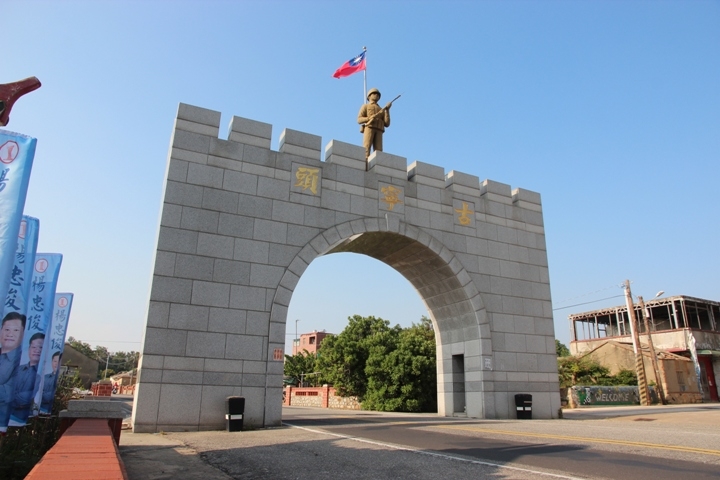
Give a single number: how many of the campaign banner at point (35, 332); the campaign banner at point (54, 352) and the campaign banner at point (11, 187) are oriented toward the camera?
3

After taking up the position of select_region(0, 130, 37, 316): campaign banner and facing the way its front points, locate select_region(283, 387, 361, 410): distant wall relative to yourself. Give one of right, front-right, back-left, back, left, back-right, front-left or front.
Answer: back-left

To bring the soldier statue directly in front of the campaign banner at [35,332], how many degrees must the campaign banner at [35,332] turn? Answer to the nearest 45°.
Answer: approximately 90° to its left

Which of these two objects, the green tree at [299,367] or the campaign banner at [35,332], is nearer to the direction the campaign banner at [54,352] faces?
the campaign banner

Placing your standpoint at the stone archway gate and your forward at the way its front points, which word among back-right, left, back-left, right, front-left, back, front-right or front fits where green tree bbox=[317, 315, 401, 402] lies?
back-left

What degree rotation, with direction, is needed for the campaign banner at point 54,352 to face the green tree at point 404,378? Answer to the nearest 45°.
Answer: approximately 90° to its left

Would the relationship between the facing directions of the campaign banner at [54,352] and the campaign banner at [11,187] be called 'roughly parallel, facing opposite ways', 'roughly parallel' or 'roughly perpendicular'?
roughly parallel

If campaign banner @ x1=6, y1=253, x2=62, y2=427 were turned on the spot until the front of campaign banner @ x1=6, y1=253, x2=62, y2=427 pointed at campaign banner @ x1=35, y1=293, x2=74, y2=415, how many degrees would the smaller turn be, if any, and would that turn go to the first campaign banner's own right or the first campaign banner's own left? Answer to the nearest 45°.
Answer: approximately 180°

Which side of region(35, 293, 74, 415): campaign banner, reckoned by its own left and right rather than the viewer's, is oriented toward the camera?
front

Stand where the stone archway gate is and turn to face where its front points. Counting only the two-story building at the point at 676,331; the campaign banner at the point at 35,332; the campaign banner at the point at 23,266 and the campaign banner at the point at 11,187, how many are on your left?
1

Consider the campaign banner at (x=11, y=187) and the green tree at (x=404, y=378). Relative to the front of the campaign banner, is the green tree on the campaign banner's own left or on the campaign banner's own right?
on the campaign banner's own left

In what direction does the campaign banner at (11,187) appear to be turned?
toward the camera

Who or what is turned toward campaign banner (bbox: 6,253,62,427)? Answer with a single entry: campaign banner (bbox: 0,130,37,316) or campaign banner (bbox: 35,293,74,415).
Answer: campaign banner (bbox: 35,293,74,415)

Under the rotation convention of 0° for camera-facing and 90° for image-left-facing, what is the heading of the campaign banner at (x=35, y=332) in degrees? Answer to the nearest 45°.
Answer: approximately 0°

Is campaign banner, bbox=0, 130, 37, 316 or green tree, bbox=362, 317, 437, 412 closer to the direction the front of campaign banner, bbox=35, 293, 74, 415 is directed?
the campaign banner

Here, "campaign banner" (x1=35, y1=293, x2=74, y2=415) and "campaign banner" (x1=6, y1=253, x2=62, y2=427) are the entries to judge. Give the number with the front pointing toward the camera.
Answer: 2

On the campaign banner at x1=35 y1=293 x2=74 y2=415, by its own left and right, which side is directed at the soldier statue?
left

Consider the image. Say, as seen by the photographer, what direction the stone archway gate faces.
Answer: facing the viewer and to the right of the viewer
